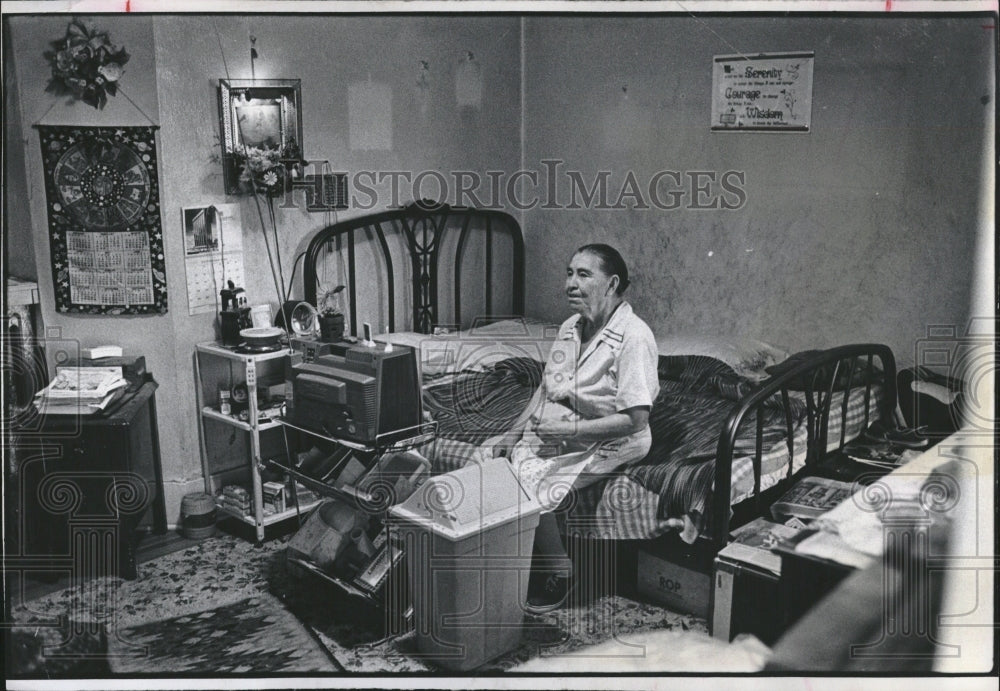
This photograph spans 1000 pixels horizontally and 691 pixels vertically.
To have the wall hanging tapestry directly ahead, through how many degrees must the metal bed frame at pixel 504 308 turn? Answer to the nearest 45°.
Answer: approximately 135° to its right

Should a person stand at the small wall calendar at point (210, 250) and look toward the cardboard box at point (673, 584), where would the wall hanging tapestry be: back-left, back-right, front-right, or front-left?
back-right

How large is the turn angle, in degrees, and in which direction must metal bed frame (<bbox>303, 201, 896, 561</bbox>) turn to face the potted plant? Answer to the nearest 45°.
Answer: approximately 135° to its right

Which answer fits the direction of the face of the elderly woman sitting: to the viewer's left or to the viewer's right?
to the viewer's left

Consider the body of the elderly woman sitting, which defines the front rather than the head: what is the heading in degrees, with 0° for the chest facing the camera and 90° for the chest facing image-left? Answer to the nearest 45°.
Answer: approximately 45°

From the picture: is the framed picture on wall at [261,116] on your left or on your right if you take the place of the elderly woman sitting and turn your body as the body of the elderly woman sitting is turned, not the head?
on your right

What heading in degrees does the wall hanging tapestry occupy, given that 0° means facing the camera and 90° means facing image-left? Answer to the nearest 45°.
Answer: approximately 0°

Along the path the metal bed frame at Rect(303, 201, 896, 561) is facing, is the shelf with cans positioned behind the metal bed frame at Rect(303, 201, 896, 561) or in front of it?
behind

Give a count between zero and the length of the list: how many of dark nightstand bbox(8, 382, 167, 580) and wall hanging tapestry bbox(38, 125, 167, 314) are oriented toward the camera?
2
